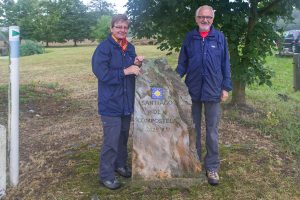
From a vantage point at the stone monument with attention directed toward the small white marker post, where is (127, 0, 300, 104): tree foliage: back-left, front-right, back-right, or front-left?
back-right

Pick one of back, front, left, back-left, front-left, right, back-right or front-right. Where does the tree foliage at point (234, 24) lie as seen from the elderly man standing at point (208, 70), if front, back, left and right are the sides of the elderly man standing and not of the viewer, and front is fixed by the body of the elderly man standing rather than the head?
back

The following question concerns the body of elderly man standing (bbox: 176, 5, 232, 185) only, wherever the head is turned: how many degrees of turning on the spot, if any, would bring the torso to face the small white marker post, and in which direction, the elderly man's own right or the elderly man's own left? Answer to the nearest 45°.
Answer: approximately 90° to the elderly man's own right

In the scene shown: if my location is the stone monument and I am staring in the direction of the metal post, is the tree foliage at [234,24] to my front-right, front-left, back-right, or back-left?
back-right

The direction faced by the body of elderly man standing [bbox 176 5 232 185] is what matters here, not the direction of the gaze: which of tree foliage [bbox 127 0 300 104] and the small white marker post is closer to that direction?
the small white marker post

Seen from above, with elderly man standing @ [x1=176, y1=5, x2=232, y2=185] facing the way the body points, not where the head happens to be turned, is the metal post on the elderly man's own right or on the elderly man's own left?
on the elderly man's own right

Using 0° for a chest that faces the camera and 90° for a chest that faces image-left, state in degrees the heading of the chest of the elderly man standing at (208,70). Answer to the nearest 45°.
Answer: approximately 0°
